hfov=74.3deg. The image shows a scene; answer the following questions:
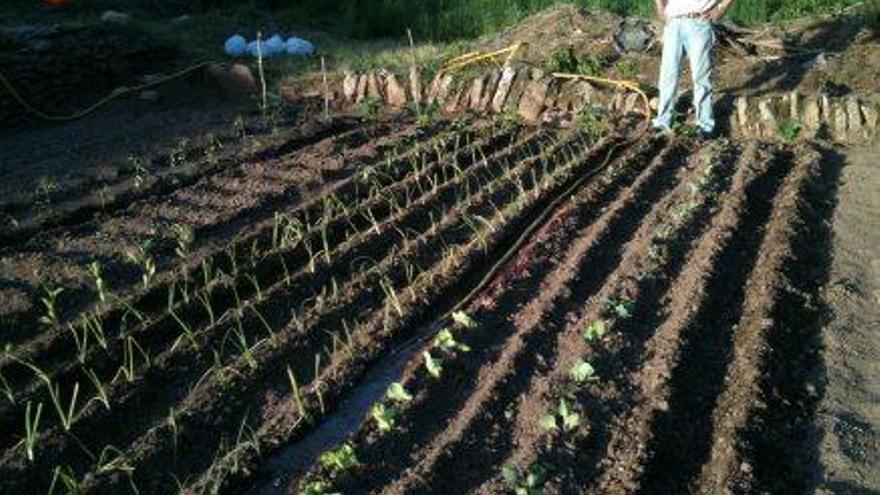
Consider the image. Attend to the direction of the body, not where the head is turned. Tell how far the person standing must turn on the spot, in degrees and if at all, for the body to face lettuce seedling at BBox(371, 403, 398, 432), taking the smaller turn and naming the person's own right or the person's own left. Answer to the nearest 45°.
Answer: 0° — they already face it

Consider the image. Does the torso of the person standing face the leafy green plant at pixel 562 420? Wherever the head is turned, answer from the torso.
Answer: yes

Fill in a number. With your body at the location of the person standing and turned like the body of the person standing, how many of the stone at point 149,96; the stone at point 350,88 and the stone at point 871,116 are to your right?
2

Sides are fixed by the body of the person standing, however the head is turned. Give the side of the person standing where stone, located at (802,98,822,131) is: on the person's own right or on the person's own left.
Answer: on the person's own left

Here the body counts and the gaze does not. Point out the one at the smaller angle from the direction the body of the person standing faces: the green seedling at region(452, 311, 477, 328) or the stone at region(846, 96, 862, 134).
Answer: the green seedling

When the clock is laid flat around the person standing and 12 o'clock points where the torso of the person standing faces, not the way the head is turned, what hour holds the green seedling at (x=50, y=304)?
The green seedling is roughly at 1 o'clock from the person standing.

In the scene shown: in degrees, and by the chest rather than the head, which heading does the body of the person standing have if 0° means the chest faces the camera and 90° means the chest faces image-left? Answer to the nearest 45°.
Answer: approximately 0°

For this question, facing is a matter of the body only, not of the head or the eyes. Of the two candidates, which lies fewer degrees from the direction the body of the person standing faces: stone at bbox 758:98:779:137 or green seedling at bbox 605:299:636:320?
the green seedling
